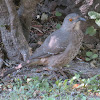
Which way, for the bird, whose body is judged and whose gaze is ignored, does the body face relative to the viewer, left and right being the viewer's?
facing to the right of the viewer

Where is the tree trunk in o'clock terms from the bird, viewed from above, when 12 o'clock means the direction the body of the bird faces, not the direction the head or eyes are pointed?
The tree trunk is roughly at 7 o'clock from the bird.
